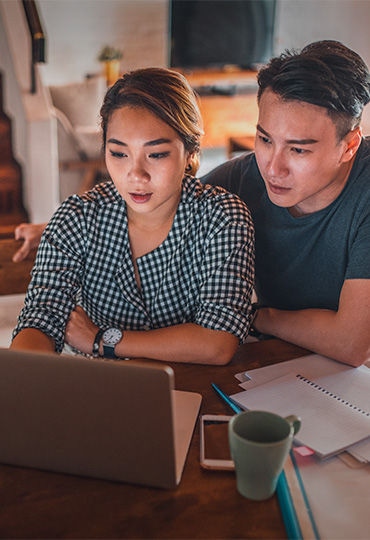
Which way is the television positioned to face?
toward the camera

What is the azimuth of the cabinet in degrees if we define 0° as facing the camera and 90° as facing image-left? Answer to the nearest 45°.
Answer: approximately 0°

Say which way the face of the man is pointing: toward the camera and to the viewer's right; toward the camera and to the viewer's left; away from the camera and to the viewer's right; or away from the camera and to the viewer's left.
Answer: toward the camera and to the viewer's left

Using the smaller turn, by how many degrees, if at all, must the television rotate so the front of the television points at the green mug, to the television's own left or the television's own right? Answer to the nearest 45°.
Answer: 0° — it already faces it

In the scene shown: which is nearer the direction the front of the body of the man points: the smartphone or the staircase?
the smartphone

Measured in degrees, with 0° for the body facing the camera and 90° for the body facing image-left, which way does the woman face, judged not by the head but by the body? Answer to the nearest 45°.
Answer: approximately 0°

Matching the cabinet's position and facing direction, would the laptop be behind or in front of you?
in front

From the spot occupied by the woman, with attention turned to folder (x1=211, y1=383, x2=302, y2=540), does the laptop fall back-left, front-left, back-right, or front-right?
front-right

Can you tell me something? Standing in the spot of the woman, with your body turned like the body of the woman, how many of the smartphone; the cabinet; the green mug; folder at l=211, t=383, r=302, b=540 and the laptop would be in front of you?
4

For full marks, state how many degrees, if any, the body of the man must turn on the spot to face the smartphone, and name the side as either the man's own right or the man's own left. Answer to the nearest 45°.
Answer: approximately 45° to the man's own left

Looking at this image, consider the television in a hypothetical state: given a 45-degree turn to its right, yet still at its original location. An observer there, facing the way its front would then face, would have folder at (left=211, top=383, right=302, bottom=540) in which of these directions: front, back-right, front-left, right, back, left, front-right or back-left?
front-left

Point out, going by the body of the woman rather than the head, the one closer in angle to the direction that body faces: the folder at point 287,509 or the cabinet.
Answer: the folder

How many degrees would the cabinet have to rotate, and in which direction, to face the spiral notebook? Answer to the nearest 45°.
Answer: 0° — it already faces it

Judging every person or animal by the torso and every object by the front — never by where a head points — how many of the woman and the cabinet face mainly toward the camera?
2
